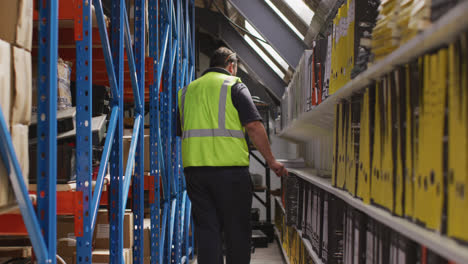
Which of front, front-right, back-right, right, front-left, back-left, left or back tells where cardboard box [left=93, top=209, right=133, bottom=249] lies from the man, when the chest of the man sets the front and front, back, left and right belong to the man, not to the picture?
back-left

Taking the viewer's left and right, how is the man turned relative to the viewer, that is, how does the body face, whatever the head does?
facing away from the viewer and to the right of the viewer

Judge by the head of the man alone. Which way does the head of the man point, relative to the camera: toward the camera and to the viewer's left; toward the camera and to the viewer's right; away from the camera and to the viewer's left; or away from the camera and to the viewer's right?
away from the camera and to the viewer's right

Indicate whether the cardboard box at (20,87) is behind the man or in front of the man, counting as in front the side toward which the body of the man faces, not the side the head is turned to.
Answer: behind

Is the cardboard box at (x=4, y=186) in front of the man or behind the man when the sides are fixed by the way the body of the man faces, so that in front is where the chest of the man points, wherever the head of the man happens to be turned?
behind

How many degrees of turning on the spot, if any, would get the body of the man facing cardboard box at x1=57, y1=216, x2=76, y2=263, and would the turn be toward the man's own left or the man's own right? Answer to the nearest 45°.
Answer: approximately 135° to the man's own left
